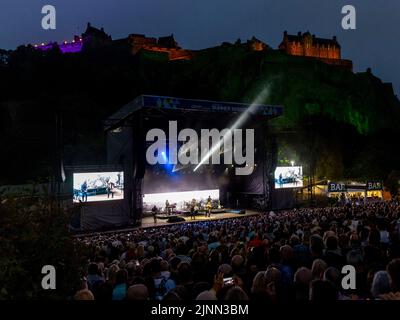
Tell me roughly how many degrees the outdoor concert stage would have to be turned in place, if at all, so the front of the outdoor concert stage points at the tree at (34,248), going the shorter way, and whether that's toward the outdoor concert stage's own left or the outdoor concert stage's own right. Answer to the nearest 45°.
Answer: approximately 45° to the outdoor concert stage's own right

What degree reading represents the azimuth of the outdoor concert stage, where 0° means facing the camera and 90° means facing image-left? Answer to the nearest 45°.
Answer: approximately 315°

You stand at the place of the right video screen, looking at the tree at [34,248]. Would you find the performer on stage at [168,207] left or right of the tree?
right
